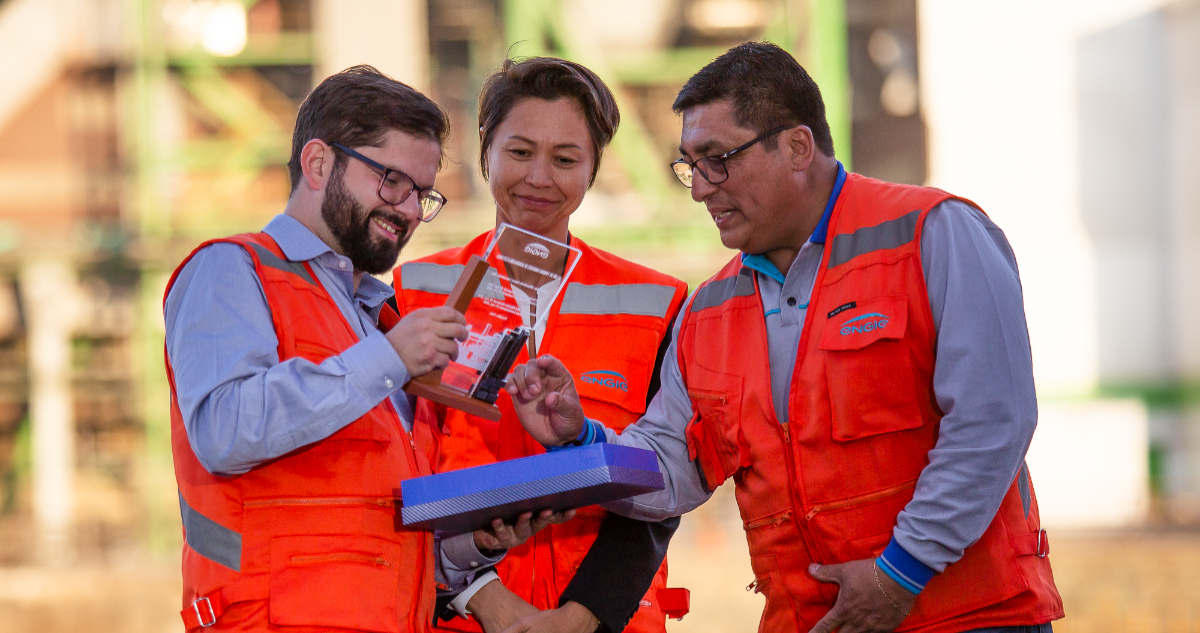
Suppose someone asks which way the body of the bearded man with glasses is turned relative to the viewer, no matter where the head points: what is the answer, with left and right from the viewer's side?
facing the viewer and to the right of the viewer

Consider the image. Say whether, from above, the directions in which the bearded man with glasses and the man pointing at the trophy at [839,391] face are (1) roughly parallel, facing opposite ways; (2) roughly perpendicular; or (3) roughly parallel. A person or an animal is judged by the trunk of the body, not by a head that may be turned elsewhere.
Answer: roughly perpendicular

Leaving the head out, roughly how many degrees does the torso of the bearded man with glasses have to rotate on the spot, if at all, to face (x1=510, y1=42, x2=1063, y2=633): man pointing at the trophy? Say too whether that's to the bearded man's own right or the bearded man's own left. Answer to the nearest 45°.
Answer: approximately 45° to the bearded man's own left

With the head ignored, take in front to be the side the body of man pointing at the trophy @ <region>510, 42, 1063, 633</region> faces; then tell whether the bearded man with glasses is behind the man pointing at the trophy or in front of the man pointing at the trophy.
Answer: in front

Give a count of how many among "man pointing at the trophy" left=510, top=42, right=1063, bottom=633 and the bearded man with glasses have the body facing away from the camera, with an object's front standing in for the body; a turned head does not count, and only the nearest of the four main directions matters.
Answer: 0

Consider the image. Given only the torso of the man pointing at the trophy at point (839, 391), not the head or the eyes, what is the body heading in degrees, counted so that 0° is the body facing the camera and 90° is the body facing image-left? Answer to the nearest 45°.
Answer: approximately 45°
